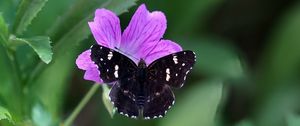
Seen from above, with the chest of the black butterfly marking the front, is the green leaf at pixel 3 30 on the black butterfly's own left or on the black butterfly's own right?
on the black butterfly's own left

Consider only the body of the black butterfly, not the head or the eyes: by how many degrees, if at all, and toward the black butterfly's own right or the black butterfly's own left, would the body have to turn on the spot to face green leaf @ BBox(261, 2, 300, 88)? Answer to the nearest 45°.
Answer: approximately 45° to the black butterfly's own right

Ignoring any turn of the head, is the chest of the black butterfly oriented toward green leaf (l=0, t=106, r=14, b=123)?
no

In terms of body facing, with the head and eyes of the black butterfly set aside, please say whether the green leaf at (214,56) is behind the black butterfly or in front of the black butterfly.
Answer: in front

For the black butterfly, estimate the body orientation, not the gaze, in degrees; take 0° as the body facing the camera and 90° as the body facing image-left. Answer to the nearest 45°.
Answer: approximately 180°
